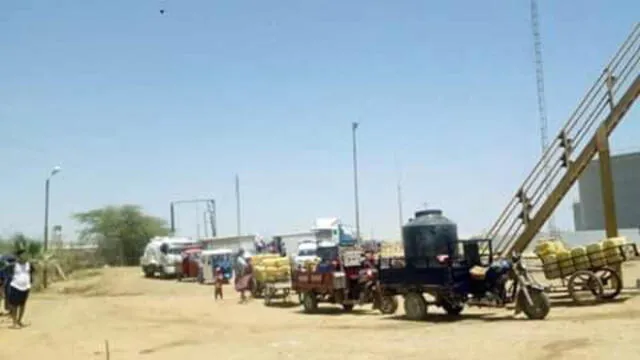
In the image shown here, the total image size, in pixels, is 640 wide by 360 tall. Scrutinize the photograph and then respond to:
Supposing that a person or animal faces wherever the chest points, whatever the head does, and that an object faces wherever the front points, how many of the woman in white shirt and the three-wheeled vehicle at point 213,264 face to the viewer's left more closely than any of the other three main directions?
0

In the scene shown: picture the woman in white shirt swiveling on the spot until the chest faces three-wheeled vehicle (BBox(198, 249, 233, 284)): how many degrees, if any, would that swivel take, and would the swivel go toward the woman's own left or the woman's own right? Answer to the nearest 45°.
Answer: approximately 135° to the woman's own left

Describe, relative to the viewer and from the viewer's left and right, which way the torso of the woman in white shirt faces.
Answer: facing the viewer

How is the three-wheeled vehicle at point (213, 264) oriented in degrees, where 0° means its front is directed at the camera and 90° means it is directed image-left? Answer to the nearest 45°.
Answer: approximately 315°

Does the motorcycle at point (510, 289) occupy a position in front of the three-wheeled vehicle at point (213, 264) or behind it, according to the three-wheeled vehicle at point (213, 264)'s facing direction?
in front
